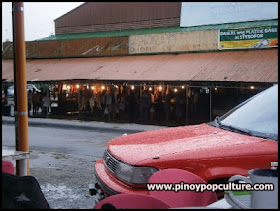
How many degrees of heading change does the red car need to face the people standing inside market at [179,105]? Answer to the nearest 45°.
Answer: approximately 135° to its right

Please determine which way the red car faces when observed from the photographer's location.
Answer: facing the viewer and to the left of the viewer

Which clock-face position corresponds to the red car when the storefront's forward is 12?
The red car is roughly at 12 o'clock from the storefront.

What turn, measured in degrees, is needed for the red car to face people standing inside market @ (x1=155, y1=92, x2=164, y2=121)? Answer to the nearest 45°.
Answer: approximately 135° to its right

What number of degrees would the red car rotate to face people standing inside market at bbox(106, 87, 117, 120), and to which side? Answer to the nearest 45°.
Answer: approximately 135° to its right

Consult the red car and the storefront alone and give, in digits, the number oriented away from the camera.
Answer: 0

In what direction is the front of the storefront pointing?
toward the camera

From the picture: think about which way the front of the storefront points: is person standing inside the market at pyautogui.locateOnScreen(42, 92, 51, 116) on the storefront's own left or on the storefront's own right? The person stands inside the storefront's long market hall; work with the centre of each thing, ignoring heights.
on the storefront's own right

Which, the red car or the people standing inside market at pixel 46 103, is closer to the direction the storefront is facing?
the red car

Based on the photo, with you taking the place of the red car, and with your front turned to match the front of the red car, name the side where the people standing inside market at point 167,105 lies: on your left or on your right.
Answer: on your right
